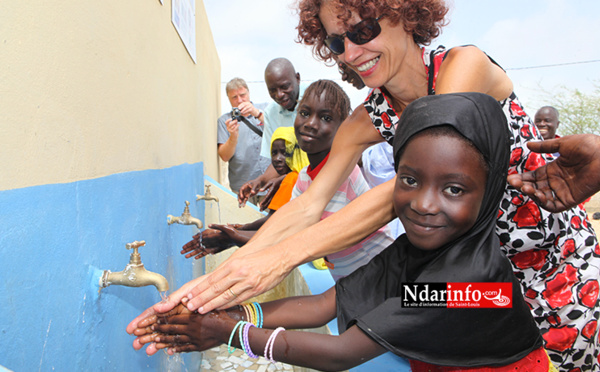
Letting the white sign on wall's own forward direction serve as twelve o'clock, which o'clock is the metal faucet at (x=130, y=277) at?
The metal faucet is roughly at 3 o'clock from the white sign on wall.

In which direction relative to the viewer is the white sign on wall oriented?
to the viewer's right

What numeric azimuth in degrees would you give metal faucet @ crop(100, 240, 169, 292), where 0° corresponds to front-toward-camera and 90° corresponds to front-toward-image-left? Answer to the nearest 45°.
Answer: approximately 270°

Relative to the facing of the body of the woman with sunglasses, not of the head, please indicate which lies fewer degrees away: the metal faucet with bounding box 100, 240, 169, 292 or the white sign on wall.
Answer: the metal faucet

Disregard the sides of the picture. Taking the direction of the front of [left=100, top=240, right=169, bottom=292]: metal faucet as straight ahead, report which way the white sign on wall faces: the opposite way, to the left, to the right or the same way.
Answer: the same way

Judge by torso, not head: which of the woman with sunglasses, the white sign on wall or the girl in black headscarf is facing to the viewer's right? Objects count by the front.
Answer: the white sign on wall

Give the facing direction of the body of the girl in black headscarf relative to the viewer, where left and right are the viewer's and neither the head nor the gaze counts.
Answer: facing the viewer and to the left of the viewer

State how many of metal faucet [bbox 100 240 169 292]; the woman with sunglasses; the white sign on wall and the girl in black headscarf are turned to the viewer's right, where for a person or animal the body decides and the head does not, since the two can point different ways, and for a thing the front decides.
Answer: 2

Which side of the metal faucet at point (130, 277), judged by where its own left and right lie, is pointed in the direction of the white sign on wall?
left

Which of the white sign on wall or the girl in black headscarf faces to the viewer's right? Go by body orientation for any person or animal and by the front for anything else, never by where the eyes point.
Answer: the white sign on wall

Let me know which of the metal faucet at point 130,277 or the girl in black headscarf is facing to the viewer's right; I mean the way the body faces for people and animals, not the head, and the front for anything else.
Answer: the metal faucet

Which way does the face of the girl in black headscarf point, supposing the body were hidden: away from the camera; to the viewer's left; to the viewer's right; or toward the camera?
toward the camera
